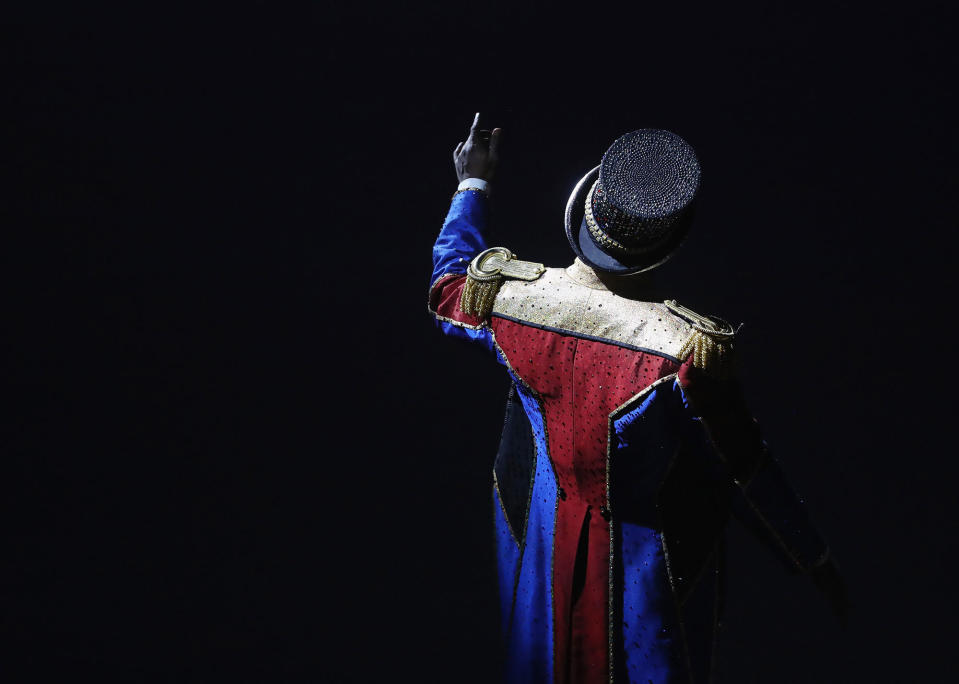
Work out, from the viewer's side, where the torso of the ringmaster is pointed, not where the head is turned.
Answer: away from the camera
